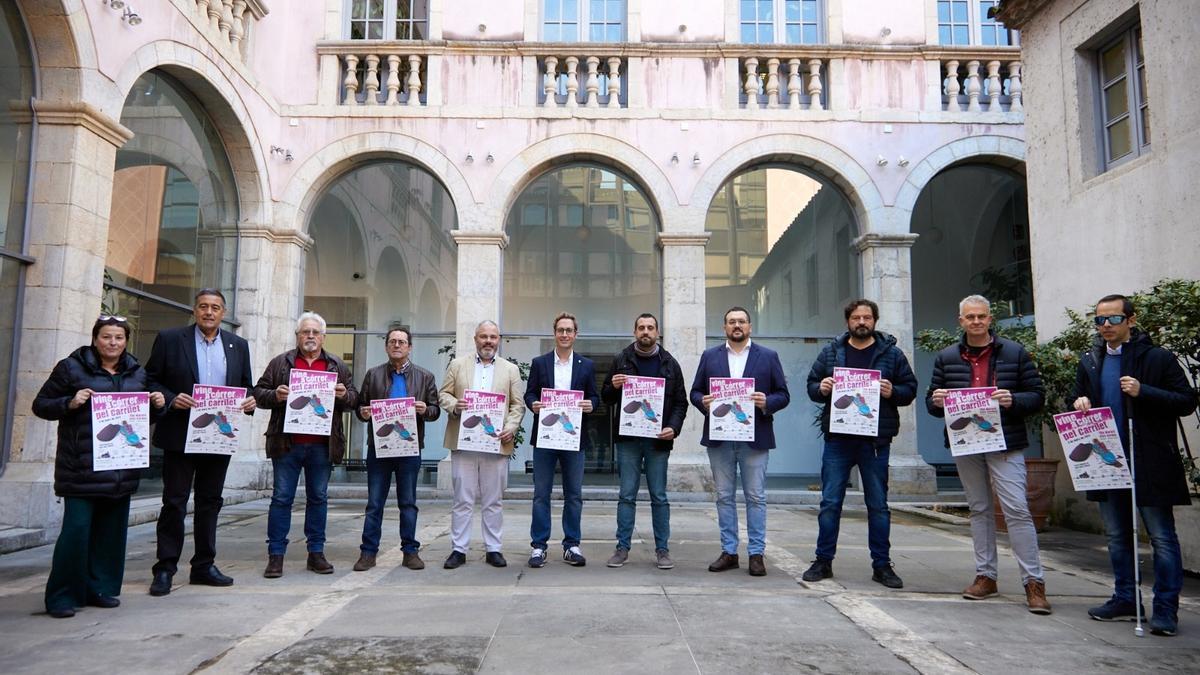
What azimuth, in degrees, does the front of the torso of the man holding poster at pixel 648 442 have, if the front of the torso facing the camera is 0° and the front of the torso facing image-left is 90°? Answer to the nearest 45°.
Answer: approximately 0°

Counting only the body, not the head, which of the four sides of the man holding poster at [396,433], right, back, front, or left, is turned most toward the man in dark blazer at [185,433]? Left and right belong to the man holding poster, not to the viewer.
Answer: right
